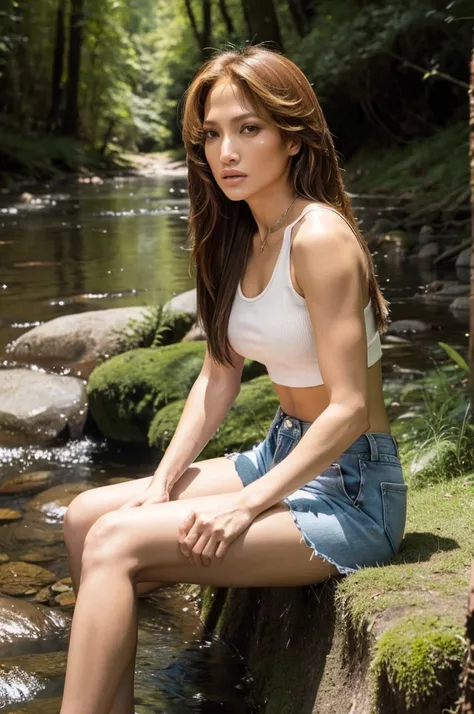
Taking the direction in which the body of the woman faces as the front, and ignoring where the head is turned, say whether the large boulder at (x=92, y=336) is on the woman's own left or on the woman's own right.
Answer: on the woman's own right

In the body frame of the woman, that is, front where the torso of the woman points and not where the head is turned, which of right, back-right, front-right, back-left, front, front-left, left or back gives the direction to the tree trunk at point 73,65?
back-right

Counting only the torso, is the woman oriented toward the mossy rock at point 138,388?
no

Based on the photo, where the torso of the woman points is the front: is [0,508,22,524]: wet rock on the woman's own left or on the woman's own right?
on the woman's own right

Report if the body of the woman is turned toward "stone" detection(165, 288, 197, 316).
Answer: no

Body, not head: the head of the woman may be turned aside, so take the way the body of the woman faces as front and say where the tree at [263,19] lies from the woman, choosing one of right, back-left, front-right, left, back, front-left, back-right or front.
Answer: back-right

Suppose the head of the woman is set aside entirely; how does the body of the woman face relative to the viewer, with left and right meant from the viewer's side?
facing the viewer and to the left of the viewer

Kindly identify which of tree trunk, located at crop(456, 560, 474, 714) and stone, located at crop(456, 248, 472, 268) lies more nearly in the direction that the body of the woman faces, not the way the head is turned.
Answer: the tree trunk

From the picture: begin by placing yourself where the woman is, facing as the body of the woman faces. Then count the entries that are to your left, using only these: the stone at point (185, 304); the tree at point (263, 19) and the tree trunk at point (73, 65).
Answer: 0

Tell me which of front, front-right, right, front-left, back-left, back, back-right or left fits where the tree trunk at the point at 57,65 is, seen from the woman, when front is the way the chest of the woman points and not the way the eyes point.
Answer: back-right

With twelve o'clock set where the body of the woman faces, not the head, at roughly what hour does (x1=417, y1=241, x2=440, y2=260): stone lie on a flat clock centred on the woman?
The stone is roughly at 5 o'clock from the woman.

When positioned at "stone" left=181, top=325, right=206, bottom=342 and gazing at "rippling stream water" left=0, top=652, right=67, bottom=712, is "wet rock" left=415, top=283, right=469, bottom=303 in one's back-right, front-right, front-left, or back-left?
back-left
